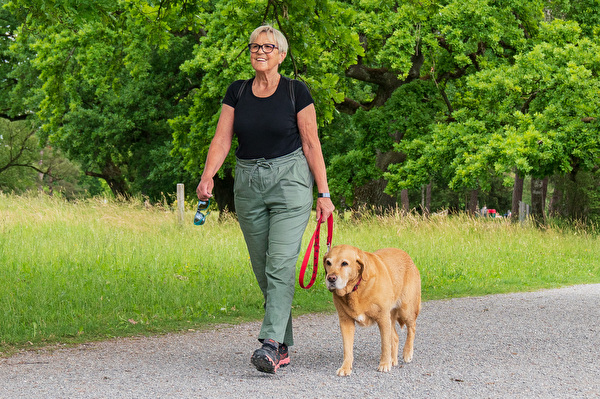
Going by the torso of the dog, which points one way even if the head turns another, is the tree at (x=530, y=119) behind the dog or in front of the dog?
behind

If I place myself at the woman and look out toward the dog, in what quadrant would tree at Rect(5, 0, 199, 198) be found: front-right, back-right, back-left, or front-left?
back-left

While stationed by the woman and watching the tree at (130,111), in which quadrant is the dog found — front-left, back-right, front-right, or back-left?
back-right

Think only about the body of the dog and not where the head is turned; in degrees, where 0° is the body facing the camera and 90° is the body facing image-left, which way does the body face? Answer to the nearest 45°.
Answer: approximately 45°

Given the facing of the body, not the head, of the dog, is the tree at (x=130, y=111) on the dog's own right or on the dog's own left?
on the dog's own right
